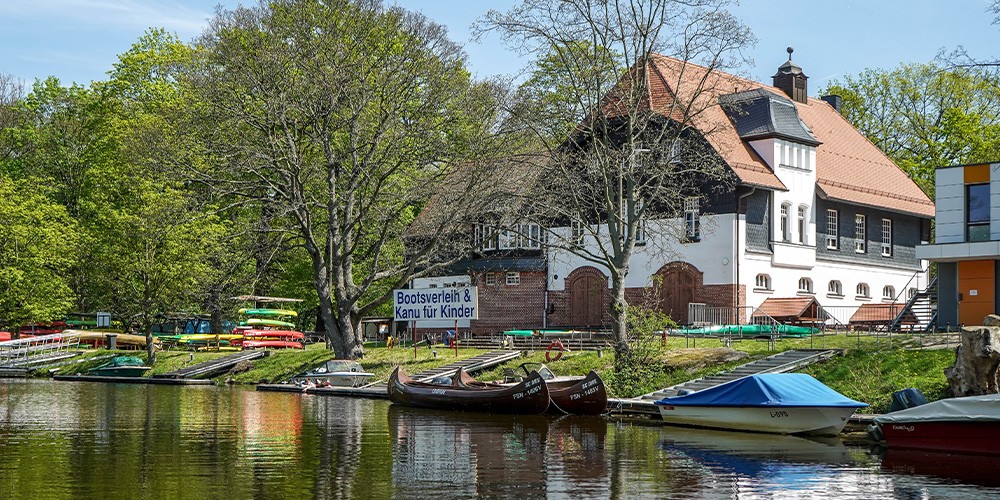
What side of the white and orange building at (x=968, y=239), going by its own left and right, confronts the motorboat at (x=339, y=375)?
right

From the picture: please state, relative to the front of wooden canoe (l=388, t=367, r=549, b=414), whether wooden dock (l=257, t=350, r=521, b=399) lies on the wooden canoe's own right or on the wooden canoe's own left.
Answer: on the wooden canoe's own left

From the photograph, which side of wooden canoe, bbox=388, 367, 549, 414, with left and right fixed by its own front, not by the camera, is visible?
right

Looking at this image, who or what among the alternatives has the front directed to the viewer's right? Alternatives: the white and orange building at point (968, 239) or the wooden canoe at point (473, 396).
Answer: the wooden canoe

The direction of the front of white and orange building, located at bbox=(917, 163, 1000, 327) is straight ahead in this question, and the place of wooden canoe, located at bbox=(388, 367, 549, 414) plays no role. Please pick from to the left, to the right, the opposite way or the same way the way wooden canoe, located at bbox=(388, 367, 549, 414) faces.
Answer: to the left

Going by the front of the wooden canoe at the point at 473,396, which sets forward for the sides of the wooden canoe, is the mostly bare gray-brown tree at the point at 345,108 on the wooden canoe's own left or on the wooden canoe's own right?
on the wooden canoe's own left

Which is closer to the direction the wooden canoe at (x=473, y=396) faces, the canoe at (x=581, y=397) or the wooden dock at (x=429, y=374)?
the canoe at (x=581, y=397)

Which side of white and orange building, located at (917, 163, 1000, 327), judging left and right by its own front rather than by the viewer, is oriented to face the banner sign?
right

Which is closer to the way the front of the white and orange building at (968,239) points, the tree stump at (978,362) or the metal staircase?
the tree stump

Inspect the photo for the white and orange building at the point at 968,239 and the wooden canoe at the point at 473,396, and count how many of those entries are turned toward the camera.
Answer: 1

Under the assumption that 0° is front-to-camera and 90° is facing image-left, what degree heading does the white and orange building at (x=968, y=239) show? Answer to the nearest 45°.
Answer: approximately 0°

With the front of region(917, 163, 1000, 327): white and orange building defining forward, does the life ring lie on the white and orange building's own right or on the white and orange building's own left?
on the white and orange building's own right
